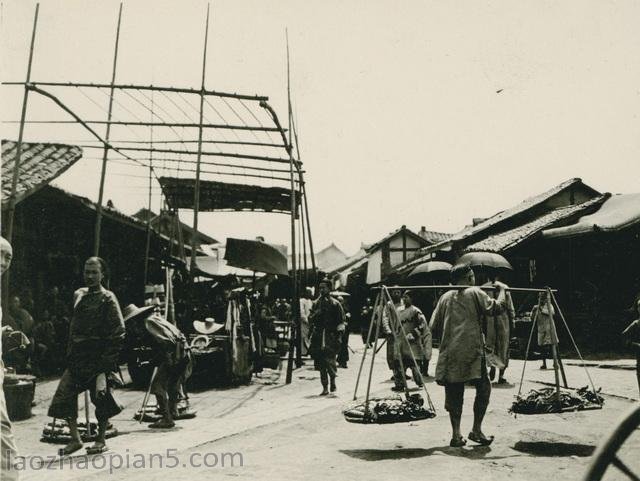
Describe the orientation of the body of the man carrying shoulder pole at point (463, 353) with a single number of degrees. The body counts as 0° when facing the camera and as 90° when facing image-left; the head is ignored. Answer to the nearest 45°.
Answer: approximately 225°

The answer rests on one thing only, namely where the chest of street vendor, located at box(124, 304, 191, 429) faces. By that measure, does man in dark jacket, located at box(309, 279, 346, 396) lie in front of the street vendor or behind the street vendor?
behind

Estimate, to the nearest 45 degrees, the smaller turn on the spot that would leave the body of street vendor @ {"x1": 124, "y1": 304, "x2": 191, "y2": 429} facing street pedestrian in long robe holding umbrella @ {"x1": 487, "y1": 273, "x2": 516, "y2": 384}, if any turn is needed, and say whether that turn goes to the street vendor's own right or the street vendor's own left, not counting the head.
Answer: approximately 180°

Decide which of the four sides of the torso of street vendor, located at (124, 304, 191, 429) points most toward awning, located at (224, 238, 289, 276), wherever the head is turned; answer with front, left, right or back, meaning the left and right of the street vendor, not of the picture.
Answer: right

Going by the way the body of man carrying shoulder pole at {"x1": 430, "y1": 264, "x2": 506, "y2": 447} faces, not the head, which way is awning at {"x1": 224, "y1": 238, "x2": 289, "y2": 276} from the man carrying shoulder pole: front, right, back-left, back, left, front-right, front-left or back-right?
left

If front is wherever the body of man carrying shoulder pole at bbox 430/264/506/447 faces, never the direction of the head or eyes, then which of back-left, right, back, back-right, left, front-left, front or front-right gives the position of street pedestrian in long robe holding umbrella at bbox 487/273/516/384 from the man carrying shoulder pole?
front-left

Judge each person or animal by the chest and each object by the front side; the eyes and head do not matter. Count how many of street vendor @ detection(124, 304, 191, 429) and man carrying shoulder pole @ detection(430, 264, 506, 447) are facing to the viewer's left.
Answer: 1

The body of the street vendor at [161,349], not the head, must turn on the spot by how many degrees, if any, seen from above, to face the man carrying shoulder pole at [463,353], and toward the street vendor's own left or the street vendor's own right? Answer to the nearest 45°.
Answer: approximately 135° to the street vendor's own left

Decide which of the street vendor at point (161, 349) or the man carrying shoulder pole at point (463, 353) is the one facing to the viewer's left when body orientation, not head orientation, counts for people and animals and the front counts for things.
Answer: the street vendor

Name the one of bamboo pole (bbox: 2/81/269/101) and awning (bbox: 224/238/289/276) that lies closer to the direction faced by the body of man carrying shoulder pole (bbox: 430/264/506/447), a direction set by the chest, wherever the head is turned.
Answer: the awning

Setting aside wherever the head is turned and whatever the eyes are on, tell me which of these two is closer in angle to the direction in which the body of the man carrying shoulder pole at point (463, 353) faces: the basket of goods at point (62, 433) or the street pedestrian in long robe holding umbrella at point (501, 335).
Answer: the street pedestrian in long robe holding umbrella

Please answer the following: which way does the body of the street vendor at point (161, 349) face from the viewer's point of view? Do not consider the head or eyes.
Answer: to the viewer's left

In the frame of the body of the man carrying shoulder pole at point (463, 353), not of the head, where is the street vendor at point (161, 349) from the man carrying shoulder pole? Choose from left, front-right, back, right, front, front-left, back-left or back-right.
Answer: back-left

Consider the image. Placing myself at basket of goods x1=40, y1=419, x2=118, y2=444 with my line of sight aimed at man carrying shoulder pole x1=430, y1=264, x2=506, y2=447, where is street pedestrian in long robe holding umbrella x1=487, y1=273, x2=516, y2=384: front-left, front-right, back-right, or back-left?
front-left

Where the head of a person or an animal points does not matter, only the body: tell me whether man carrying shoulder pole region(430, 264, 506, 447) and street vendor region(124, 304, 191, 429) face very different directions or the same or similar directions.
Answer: very different directions

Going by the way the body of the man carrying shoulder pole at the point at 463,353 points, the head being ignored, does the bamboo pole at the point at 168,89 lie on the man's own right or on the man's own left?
on the man's own left
